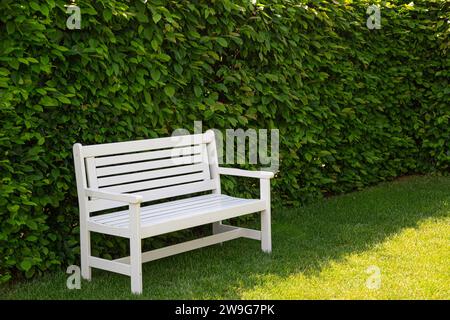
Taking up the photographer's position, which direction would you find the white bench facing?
facing the viewer and to the right of the viewer
